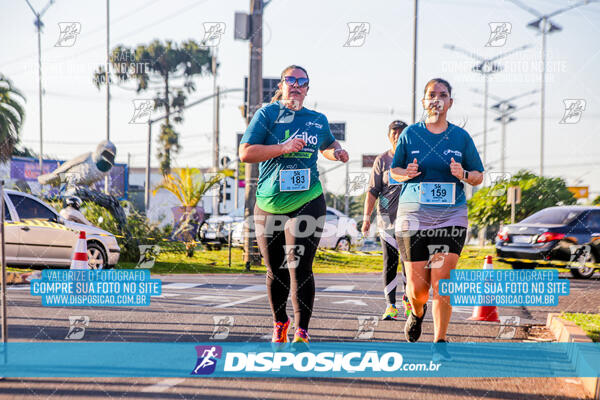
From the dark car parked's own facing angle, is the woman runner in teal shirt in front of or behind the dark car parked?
behind

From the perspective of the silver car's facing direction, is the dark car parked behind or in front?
in front

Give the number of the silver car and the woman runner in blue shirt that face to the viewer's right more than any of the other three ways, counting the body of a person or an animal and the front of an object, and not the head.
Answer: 1

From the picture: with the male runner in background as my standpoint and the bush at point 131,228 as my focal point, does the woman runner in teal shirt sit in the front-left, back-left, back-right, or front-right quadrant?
back-left

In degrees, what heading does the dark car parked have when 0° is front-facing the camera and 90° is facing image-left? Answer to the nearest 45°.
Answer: approximately 225°

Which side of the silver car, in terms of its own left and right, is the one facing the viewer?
right

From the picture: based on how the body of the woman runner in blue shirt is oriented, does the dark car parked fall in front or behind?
behind

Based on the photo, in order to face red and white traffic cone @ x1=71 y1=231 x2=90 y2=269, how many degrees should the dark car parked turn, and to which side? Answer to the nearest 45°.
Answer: approximately 180°

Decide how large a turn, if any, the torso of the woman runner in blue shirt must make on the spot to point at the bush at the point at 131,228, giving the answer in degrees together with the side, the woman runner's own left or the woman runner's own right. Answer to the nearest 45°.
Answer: approximately 135° to the woman runner's own right
